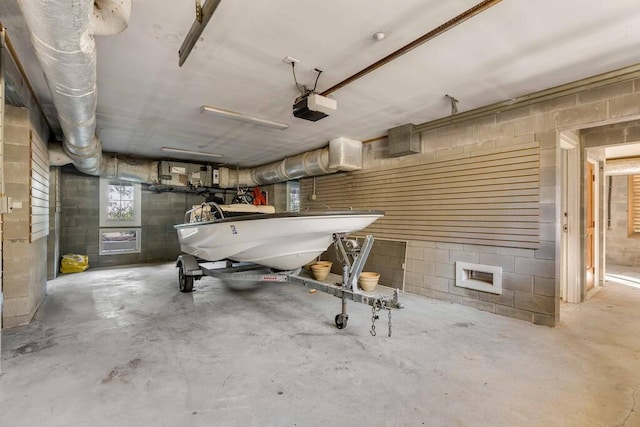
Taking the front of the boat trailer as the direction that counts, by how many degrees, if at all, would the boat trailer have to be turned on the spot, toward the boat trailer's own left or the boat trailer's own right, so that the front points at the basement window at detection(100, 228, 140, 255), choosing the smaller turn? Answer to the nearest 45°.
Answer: approximately 180°

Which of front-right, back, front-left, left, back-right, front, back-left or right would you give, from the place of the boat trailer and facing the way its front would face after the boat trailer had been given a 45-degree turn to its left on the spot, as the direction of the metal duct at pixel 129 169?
back-left

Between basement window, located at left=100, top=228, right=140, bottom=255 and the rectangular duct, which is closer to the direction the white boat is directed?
the rectangular duct

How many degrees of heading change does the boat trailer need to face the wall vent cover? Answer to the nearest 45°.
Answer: approximately 45° to its left

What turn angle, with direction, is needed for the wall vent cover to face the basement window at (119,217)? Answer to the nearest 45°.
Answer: approximately 45° to its right

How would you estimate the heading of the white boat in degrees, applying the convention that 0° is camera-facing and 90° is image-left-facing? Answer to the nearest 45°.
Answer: approximately 315°

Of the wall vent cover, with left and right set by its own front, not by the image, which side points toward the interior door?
back

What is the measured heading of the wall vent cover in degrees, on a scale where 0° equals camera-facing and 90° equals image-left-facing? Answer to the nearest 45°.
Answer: approximately 45°

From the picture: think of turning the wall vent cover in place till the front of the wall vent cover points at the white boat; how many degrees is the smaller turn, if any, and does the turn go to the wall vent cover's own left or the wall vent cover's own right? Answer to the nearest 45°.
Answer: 0° — it already faces it

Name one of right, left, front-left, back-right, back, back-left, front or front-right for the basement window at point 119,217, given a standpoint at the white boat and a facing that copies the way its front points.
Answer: back
